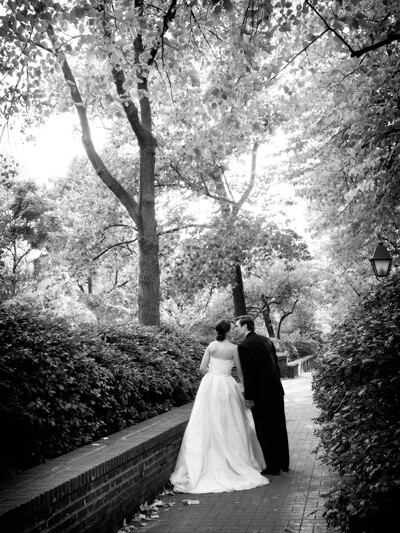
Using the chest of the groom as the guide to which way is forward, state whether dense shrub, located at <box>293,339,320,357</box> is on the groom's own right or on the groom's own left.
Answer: on the groom's own right

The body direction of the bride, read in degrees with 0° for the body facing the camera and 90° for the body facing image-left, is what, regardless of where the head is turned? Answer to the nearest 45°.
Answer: approximately 180°

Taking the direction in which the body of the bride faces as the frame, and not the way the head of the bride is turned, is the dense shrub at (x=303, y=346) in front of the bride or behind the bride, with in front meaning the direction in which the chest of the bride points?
in front

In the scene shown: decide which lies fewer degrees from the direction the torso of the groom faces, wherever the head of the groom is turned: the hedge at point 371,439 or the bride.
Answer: the bride

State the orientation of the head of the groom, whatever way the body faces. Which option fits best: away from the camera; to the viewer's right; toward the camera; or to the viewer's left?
to the viewer's left

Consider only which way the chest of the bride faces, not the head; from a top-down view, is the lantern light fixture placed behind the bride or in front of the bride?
in front

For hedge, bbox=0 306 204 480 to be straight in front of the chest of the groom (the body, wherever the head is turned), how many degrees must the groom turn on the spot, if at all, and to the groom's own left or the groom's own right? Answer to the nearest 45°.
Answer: approximately 90° to the groom's own left

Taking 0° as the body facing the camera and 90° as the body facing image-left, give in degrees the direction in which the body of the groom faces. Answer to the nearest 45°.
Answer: approximately 135°

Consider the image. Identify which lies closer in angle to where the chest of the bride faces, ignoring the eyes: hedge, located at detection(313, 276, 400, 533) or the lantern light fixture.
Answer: the lantern light fixture

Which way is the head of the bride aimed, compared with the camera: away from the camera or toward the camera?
away from the camera

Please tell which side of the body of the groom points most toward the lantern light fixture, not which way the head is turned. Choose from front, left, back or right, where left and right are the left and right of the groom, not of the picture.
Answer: right

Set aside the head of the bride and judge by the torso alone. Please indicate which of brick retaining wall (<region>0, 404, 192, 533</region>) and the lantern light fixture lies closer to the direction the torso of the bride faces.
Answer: the lantern light fixture
